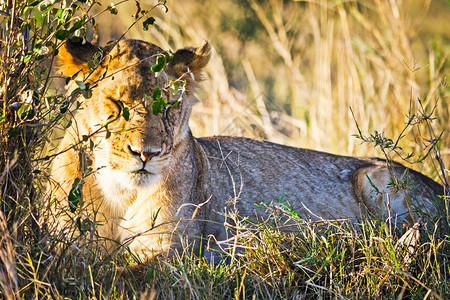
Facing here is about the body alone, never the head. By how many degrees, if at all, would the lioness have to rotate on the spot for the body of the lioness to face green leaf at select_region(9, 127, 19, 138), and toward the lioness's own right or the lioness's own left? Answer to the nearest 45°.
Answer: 0° — it already faces it

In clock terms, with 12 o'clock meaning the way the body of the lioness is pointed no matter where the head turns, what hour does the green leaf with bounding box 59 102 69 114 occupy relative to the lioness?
The green leaf is roughly at 11 o'clock from the lioness.

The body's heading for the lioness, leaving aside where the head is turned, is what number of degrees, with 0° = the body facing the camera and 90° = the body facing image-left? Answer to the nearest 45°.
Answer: approximately 45°
